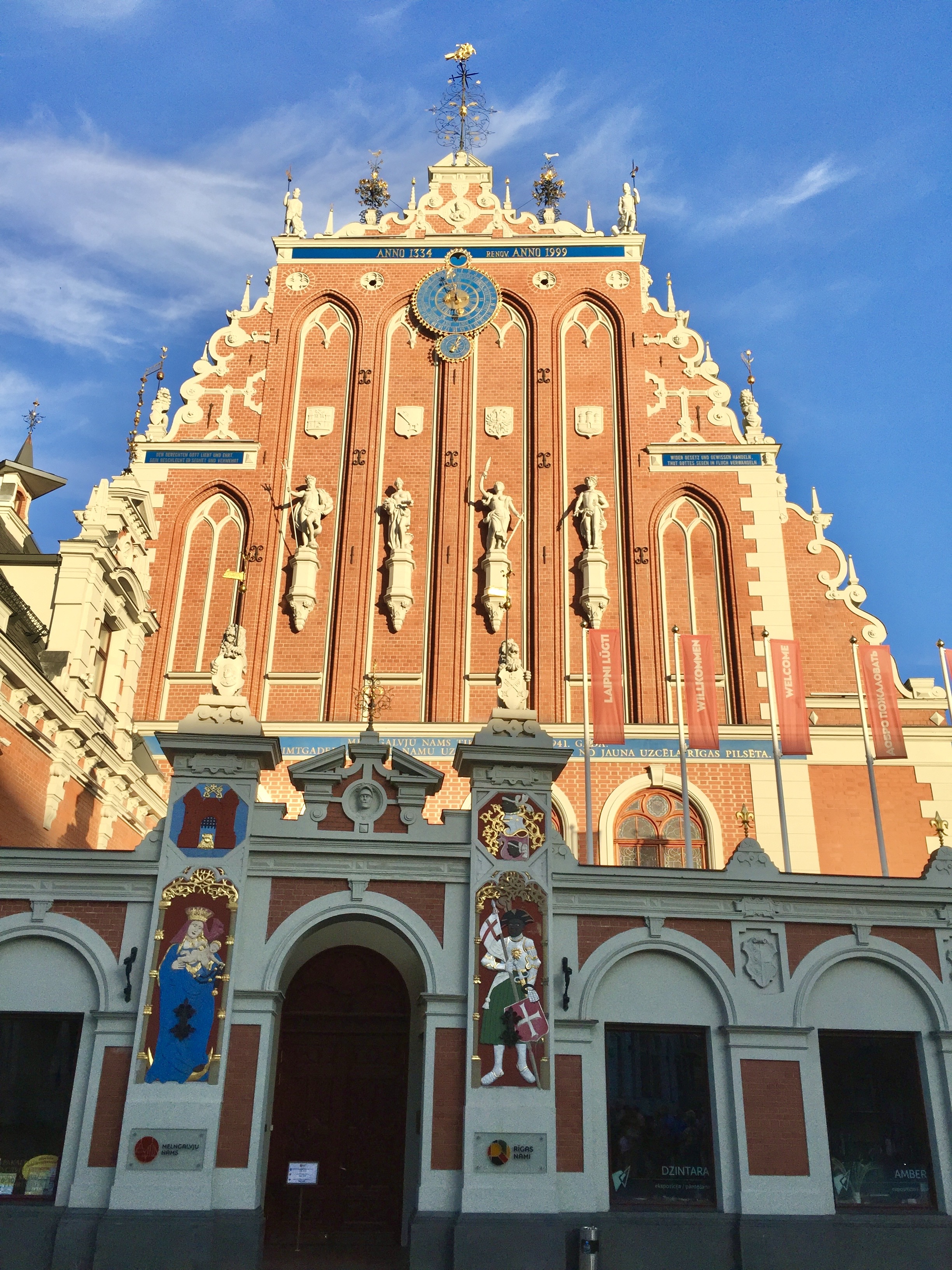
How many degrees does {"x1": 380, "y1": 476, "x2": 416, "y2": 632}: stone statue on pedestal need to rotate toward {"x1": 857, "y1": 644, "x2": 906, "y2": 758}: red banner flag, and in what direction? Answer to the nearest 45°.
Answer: approximately 90° to its left

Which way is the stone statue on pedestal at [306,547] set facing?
toward the camera

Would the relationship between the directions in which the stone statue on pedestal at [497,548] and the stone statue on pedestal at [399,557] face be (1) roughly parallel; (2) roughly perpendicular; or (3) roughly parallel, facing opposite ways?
roughly parallel

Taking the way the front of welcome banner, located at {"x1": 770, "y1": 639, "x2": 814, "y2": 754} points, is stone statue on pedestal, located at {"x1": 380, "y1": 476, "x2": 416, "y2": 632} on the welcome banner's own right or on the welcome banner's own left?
on the welcome banner's own right

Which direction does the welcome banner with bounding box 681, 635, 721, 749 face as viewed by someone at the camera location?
facing the viewer

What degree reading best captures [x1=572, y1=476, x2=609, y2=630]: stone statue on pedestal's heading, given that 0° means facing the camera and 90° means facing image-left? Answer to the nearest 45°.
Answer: approximately 0°

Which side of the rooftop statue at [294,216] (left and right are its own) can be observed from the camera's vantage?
front

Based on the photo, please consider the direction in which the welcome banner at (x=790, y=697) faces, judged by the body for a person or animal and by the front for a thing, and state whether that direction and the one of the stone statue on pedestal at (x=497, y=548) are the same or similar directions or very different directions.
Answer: same or similar directions

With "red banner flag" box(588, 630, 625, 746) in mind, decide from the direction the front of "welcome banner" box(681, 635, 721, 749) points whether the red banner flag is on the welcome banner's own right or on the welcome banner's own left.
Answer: on the welcome banner's own right

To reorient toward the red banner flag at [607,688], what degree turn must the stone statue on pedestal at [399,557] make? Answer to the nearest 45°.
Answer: approximately 45° to its left

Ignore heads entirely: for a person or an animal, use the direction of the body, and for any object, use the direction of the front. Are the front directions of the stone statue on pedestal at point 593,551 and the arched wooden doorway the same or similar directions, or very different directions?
same or similar directions

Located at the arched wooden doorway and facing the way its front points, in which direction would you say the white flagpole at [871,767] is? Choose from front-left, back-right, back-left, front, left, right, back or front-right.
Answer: left

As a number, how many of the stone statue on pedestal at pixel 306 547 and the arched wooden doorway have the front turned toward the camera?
2

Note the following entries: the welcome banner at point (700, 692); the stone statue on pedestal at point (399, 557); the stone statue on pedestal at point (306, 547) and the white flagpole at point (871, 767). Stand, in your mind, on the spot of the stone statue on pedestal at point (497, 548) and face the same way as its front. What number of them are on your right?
2
